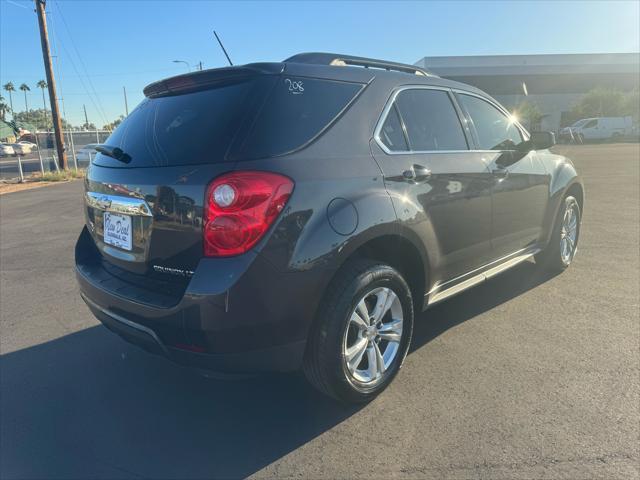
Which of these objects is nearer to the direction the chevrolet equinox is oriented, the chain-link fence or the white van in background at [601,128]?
the white van in background

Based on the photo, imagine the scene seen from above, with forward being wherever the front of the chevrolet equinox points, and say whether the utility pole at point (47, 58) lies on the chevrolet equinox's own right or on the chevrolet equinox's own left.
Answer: on the chevrolet equinox's own left

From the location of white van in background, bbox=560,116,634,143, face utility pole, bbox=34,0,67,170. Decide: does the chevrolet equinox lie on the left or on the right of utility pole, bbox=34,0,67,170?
left

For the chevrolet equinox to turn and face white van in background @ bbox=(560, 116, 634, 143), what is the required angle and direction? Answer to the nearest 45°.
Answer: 0° — it already faces it

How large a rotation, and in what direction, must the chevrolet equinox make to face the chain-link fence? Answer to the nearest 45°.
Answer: approximately 90° to its left

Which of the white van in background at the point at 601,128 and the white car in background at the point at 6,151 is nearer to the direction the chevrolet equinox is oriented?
the white van in background

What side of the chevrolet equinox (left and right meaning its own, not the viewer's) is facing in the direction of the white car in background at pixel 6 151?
left

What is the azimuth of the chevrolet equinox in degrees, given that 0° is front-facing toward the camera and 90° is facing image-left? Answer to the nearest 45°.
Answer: approximately 225°
